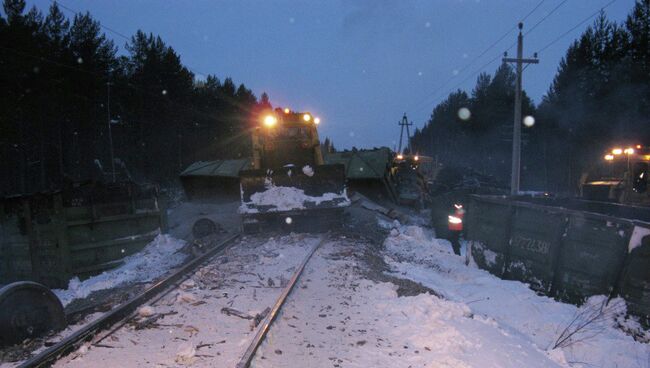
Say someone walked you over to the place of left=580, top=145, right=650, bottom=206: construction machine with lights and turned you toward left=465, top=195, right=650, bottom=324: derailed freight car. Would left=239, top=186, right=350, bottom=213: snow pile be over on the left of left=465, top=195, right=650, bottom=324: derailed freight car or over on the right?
right

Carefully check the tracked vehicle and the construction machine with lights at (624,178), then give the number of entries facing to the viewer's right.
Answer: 0

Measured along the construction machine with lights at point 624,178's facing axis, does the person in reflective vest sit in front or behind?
in front

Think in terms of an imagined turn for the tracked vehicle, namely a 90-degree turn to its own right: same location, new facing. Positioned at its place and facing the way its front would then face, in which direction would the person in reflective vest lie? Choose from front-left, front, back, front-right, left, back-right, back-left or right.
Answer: back-left

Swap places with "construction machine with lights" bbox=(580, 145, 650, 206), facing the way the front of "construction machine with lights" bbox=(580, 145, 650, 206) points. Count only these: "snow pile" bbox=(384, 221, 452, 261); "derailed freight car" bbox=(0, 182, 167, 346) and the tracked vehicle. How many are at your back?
0

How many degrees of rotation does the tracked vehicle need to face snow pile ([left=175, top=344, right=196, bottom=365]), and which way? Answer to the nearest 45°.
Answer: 0° — it already faces it

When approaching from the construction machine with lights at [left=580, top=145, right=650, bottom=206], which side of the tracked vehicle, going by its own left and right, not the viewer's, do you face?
left

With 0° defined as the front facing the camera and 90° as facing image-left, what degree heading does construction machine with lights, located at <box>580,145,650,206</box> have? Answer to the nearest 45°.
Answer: approximately 45°

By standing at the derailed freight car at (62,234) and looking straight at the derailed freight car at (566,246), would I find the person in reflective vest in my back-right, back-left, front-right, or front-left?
front-left

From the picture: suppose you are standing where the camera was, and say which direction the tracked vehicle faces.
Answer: facing the viewer

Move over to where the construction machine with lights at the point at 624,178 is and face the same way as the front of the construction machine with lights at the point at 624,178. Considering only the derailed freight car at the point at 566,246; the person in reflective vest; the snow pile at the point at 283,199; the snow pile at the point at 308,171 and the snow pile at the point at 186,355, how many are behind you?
0

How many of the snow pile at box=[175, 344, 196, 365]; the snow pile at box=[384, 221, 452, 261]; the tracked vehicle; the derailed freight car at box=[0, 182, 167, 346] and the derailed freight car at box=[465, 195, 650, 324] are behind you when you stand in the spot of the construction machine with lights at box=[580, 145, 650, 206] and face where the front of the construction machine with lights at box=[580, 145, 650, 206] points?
0

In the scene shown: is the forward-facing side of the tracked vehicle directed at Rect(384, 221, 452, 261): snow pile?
no

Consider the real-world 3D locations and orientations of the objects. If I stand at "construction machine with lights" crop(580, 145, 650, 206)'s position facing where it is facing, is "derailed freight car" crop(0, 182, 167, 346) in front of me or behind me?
in front

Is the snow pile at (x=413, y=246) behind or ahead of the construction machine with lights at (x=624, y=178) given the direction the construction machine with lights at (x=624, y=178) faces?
ahead
